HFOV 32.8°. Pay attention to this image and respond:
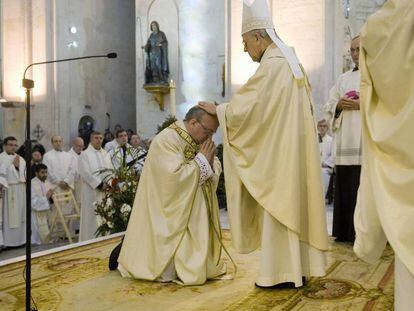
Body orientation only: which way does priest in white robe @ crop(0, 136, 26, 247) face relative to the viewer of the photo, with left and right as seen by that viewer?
facing the viewer and to the right of the viewer

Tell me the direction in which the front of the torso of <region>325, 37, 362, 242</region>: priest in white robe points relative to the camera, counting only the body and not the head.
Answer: toward the camera

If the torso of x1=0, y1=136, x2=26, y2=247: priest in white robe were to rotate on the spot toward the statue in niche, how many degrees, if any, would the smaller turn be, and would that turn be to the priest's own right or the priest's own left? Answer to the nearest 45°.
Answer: approximately 90° to the priest's own left

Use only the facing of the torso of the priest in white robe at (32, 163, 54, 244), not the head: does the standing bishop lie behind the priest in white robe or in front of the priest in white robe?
in front

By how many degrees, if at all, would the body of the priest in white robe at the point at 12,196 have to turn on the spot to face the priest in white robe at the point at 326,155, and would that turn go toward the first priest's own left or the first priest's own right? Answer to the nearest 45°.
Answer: approximately 45° to the first priest's own left

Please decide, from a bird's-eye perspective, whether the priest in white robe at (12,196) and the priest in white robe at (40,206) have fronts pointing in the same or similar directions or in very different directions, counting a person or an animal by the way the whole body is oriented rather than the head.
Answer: same or similar directions

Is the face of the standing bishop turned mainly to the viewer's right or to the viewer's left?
to the viewer's left

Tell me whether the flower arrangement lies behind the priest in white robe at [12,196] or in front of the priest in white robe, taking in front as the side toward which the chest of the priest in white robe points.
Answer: in front

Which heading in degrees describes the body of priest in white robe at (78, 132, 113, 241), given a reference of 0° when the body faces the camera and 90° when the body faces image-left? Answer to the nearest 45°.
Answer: approximately 315°
